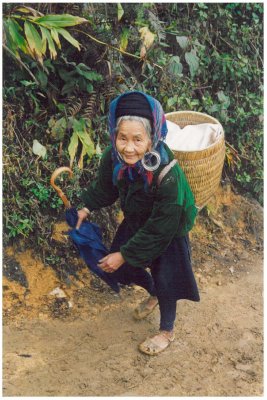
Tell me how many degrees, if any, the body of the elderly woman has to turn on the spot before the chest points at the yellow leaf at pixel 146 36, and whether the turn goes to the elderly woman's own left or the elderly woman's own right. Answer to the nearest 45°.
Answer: approximately 135° to the elderly woman's own right

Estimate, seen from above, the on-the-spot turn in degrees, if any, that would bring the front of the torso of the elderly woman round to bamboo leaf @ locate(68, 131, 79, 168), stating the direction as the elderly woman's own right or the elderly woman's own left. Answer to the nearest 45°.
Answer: approximately 90° to the elderly woman's own right

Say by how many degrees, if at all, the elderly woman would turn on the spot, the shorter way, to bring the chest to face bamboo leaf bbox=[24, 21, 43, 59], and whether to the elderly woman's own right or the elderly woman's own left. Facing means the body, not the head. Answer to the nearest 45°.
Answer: approximately 90° to the elderly woman's own right

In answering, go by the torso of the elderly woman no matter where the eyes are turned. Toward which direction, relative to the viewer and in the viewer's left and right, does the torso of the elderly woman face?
facing the viewer and to the left of the viewer

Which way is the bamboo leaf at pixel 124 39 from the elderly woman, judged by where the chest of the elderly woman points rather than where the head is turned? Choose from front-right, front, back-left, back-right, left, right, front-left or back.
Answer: back-right

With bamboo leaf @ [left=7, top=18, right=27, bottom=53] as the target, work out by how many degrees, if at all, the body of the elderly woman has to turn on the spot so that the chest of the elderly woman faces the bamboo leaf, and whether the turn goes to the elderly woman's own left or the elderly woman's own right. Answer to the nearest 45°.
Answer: approximately 90° to the elderly woman's own right

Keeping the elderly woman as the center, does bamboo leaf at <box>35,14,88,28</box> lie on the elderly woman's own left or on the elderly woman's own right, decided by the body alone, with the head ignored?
on the elderly woman's own right

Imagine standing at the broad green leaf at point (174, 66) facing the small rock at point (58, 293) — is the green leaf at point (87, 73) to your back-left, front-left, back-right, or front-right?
front-right

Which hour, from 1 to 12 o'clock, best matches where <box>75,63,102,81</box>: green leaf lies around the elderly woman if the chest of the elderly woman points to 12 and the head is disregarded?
The green leaf is roughly at 4 o'clock from the elderly woman.

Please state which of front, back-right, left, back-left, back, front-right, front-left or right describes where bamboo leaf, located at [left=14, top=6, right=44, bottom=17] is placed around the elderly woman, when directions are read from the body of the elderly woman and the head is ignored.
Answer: right
